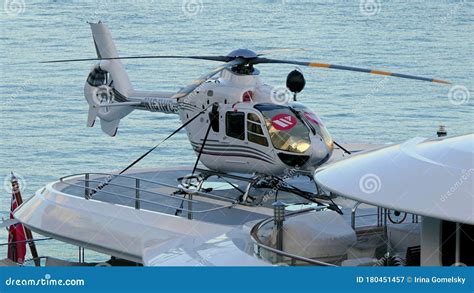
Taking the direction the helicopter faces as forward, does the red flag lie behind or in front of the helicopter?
behind

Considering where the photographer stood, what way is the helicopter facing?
facing the viewer and to the right of the viewer
